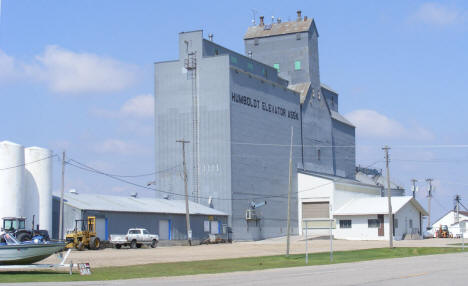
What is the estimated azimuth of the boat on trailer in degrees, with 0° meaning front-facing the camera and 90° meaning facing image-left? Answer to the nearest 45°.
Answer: approximately 270°
